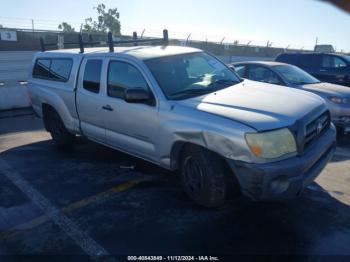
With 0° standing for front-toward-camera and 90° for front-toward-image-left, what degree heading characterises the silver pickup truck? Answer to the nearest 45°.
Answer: approximately 315°
